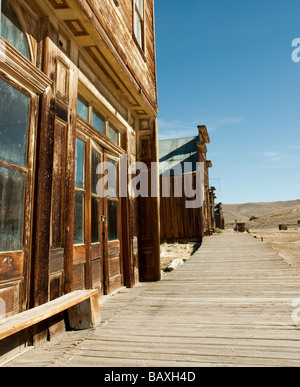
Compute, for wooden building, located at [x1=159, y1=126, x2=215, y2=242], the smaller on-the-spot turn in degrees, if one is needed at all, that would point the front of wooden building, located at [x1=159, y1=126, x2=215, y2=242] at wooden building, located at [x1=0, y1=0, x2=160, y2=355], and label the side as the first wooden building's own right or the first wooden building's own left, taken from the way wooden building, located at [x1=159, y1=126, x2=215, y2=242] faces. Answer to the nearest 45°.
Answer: approximately 90° to the first wooden building's own right

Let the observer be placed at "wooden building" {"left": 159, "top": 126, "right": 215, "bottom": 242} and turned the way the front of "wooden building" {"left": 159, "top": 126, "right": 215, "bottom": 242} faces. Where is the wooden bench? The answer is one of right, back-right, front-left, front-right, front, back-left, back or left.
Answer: right

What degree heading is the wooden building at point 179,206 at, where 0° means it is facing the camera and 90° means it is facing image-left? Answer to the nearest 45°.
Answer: approximately 270°
